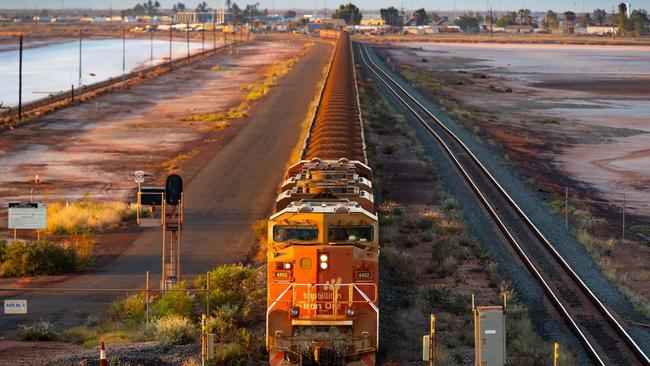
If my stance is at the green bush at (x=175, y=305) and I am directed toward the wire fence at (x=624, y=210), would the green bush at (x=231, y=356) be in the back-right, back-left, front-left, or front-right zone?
back-right

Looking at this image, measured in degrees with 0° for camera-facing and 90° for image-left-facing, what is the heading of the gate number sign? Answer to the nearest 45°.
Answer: approximately 0°

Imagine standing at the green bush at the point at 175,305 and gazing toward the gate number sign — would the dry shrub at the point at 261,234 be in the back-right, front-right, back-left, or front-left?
back-right

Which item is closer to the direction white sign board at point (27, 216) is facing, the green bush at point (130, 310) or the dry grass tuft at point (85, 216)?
the green bush

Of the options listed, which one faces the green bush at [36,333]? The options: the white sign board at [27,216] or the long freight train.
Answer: the white sign board

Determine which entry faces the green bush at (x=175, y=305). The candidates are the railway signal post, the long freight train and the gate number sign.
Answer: the railway signal post

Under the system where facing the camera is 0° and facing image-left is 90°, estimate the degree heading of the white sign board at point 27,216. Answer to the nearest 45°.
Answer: approximately 0°

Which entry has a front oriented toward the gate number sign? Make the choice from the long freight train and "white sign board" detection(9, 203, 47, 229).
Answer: the white sign board
